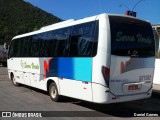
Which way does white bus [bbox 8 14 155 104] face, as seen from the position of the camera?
facing away from the viewer and to the left of the viewer
